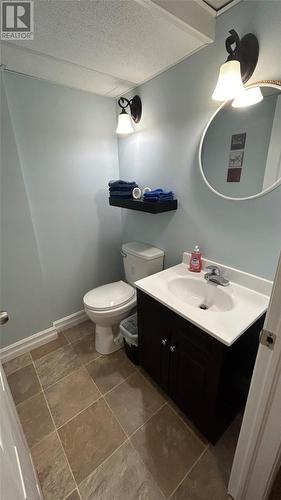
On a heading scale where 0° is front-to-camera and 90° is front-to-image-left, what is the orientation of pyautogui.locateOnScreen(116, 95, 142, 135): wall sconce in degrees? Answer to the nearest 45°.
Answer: approximately 45°

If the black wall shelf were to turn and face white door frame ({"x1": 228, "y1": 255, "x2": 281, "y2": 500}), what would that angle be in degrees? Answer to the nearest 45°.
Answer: approximately 45° to its left

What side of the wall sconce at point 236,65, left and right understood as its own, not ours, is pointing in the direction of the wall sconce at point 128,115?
right

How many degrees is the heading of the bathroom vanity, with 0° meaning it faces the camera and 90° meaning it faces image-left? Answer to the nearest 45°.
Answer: approximately 45°
